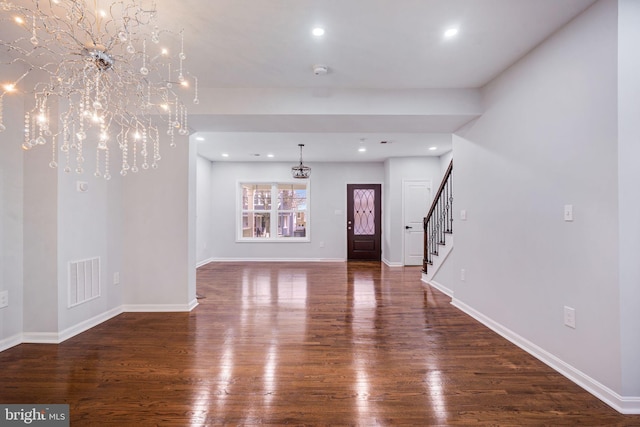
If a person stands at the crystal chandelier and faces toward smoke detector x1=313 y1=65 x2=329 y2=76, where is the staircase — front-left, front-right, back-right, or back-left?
front-left

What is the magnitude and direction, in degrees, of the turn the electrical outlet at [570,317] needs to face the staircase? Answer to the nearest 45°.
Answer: approximately 90° to its right

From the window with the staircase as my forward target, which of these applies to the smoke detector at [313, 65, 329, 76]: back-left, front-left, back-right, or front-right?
front-right

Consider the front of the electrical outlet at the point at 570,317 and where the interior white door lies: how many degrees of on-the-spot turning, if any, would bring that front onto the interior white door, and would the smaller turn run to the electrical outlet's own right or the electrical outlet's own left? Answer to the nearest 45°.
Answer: approximately 90° to the electrical outlet's own right

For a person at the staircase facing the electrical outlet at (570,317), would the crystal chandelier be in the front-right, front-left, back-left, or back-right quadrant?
front-right

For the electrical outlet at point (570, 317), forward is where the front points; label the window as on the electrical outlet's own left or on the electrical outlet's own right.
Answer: on the electrical outlet's own right

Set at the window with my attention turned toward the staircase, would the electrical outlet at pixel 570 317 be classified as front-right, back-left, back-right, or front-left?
front-right

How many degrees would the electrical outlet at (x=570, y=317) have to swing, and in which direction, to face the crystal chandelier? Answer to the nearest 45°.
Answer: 0° — it already faces it

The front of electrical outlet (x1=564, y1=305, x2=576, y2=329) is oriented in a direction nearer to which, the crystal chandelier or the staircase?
the crystal chandelier
